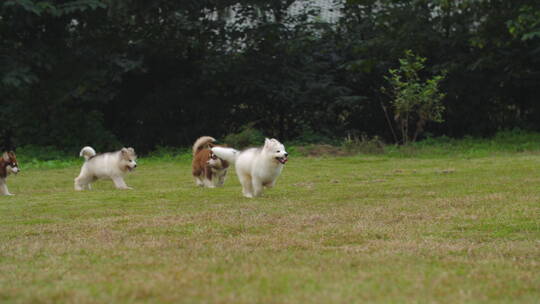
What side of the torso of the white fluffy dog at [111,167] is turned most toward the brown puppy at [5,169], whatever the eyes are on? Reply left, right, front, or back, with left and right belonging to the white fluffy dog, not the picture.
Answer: back

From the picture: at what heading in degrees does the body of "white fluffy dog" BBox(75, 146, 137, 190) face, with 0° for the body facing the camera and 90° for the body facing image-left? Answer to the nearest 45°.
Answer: approximately 270°

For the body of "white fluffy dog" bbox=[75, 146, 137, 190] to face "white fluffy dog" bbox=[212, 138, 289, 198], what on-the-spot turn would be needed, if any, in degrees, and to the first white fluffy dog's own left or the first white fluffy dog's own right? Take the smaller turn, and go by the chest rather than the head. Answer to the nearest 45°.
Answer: approximately 45° to the first white fluffy dog's own right

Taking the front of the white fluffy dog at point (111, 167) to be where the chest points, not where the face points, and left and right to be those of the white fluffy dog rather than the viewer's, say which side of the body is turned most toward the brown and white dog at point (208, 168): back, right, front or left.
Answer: front

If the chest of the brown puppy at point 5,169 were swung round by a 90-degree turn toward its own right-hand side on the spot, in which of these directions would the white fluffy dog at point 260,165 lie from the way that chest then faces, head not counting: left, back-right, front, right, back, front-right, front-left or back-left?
front-left

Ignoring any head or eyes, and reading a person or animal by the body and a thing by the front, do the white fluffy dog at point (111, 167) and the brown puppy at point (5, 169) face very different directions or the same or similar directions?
same or similar directions

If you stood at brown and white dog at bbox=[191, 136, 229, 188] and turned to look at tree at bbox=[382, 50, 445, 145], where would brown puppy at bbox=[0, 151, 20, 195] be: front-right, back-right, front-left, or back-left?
back-left

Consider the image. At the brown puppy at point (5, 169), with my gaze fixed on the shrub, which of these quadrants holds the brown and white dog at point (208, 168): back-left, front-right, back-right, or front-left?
front-right

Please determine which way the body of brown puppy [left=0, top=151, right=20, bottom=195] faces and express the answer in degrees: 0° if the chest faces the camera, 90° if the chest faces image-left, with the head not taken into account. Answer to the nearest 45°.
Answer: approximately 270°

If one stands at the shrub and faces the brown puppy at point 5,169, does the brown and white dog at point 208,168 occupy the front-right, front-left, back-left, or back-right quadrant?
front-left

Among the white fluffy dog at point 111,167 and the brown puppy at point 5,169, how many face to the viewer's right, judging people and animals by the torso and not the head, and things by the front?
2

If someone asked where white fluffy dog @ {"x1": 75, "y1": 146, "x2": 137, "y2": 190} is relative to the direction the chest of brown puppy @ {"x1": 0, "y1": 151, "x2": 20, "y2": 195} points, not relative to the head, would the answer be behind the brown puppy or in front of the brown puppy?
in front
